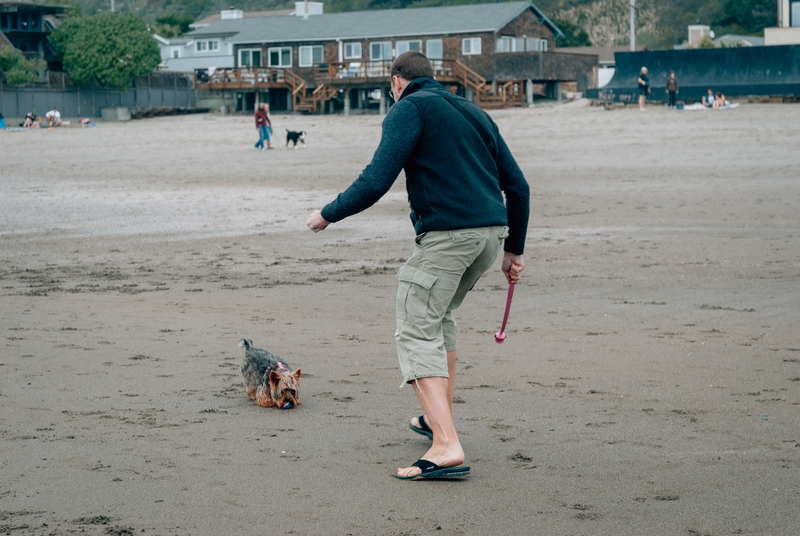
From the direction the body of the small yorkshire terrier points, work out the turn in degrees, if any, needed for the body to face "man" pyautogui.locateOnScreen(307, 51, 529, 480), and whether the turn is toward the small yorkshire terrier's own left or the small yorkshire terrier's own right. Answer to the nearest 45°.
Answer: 0° — it already faces them

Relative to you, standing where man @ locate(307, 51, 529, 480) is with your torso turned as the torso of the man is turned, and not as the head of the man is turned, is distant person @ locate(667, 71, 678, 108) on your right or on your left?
on your right

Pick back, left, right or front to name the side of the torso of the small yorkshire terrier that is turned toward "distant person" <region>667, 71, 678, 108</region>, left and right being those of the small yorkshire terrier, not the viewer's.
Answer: left

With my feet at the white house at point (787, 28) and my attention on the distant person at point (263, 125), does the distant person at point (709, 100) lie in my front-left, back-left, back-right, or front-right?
front-left

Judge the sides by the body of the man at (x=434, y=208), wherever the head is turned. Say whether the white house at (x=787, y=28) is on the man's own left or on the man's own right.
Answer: on the man's own right

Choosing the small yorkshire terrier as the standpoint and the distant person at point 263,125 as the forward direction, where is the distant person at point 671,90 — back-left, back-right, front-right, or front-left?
front-right

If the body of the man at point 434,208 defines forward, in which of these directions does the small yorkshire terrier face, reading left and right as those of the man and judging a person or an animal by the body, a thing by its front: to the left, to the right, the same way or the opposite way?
the opposite way

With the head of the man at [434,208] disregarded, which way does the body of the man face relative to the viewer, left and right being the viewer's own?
facing away from the viewer and to the left of the viewer

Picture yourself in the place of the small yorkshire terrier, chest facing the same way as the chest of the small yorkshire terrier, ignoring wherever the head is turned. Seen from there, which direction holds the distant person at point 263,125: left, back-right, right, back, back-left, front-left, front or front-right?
back-left

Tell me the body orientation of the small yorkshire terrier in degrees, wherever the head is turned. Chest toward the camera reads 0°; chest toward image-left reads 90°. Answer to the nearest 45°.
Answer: approximately 315°

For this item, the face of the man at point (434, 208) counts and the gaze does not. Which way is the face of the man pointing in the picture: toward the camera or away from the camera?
away from the camera
